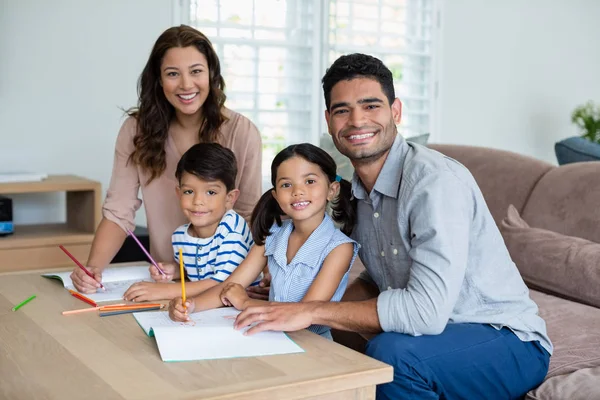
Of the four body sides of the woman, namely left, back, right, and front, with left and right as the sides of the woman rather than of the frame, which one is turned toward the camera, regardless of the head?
front

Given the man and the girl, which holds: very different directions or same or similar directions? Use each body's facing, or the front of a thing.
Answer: same or similar directions

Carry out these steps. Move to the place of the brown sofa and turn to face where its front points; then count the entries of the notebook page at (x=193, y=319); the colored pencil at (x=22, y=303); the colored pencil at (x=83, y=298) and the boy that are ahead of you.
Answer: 4

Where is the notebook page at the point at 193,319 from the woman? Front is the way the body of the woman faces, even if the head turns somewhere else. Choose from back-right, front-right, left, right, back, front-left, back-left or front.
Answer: front

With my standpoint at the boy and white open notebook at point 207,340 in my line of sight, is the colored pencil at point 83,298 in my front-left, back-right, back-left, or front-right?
front-right

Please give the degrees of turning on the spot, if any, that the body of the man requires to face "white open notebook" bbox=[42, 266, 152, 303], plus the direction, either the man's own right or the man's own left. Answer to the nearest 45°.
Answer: approximately 45° to the man's own right

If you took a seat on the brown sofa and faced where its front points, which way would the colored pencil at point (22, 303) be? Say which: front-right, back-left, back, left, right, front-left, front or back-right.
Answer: front

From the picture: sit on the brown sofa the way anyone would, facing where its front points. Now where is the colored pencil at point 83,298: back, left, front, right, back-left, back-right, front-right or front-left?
front

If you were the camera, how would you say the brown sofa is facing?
facing the viewer and to the left of the viewer

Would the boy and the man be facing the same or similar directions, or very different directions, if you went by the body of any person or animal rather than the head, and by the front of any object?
same or similar directions

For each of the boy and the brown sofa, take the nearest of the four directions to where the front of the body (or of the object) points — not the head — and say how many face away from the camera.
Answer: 0

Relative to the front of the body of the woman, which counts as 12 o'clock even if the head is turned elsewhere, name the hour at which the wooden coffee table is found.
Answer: The wooden coffee table is roughly at 12 o'clock from the woman.
